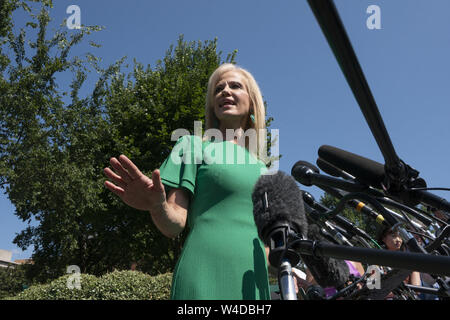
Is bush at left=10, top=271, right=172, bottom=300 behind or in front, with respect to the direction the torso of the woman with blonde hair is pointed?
behind

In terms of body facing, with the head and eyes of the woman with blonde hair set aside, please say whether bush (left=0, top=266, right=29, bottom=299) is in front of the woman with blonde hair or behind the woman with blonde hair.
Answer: behind

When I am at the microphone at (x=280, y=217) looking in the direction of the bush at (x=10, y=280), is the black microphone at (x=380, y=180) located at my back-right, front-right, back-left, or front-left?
back-right

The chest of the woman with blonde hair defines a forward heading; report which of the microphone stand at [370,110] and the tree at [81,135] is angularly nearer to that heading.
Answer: the microphone stand

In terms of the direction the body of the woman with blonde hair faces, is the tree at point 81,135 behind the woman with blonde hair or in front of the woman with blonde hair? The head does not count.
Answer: behind

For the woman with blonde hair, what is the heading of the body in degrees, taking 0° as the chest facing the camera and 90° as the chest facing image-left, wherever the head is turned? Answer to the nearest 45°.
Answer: approximately 315°
